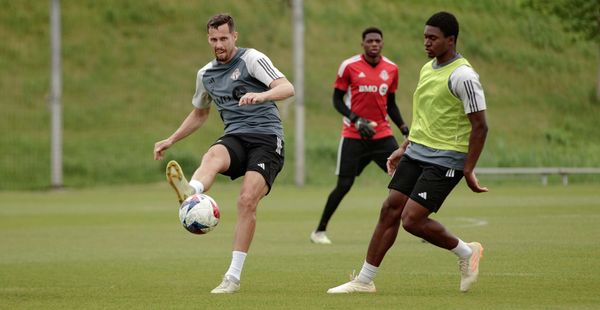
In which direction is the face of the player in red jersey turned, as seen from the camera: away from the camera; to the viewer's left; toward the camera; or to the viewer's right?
toward the camera

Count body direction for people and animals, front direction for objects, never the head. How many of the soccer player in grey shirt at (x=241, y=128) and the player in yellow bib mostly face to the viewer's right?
0

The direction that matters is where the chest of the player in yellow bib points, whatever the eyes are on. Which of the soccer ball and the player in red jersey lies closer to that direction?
the soccer ball

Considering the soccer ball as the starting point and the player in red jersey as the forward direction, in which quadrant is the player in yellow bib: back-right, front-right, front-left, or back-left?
front-right

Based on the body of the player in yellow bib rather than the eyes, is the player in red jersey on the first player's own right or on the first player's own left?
on the first player's own right

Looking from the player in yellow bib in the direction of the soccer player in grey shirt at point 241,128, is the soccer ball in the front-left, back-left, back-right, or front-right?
front-left

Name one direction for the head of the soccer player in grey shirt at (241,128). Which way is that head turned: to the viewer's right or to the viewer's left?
to the viewer's left

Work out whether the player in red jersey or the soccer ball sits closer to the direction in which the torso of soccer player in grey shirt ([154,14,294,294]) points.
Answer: the soccer ball

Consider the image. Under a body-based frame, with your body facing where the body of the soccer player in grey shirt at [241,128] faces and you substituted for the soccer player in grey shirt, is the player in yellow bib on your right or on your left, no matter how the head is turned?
on your left

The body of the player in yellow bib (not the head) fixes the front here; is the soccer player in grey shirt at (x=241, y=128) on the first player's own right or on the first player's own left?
on the first player's own right

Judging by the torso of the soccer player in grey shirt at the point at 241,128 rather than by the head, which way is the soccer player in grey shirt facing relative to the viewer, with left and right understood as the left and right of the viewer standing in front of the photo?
facing the viewer and to the left of the viewer

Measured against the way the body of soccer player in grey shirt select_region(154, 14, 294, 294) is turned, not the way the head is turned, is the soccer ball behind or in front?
in front
